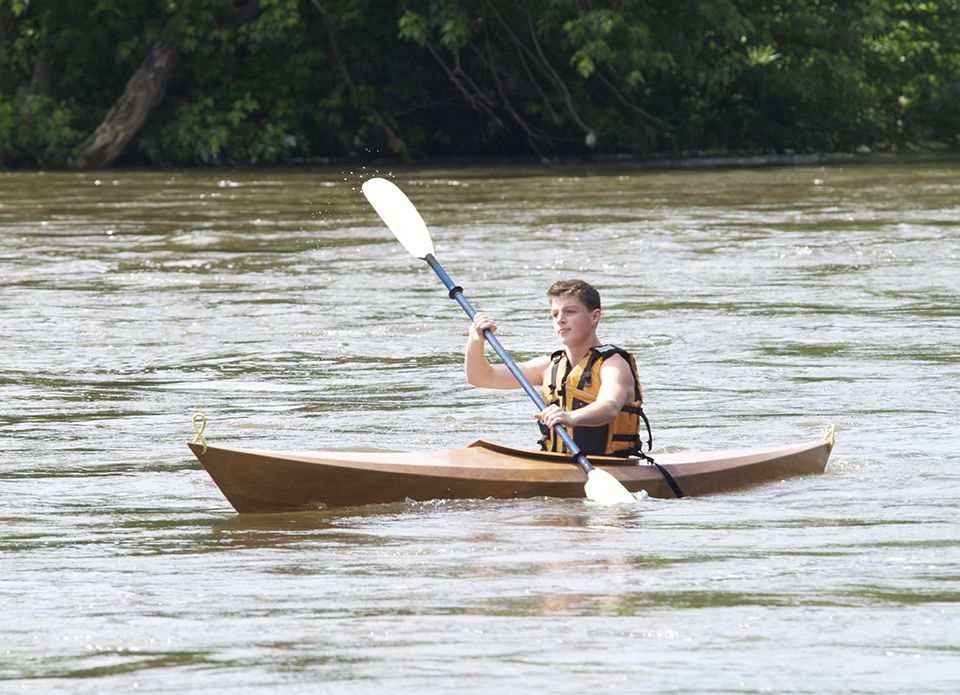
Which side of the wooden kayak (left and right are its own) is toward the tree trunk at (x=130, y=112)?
right

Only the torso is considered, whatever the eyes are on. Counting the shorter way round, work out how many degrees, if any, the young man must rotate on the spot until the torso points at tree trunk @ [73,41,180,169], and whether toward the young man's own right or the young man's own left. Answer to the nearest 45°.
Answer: approximately 135° to the young man's own right

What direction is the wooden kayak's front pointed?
to the viewer's left

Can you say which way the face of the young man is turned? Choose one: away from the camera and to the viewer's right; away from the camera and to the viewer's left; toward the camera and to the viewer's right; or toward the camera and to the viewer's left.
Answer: toward the camera and to the viewer's left

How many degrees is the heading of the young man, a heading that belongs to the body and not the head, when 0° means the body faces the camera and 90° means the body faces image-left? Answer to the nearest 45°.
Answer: approximately 45°
